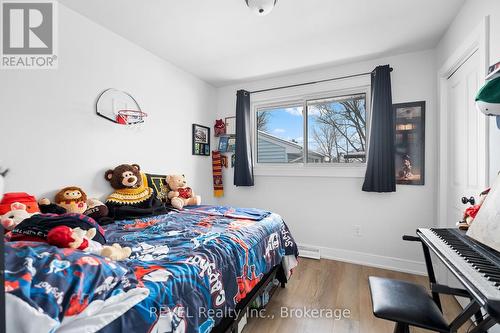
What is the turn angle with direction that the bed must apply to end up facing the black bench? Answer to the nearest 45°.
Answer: approximately 45° to its right

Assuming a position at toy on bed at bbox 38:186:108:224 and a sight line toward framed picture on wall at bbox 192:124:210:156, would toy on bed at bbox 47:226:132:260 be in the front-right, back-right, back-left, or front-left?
back-right

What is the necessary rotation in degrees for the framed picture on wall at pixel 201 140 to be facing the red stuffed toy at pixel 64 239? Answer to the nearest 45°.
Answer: approximately 45° to its right

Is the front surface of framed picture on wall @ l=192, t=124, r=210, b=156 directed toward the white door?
yes

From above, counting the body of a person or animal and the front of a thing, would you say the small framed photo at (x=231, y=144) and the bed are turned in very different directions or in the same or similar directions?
very different directions

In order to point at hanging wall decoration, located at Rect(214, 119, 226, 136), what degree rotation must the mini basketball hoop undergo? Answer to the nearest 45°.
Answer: approximately 90° to its left

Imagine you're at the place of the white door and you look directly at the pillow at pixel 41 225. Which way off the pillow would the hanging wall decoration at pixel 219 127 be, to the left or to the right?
right

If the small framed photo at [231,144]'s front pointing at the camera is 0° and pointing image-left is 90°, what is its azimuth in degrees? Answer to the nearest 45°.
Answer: approximately 0°
